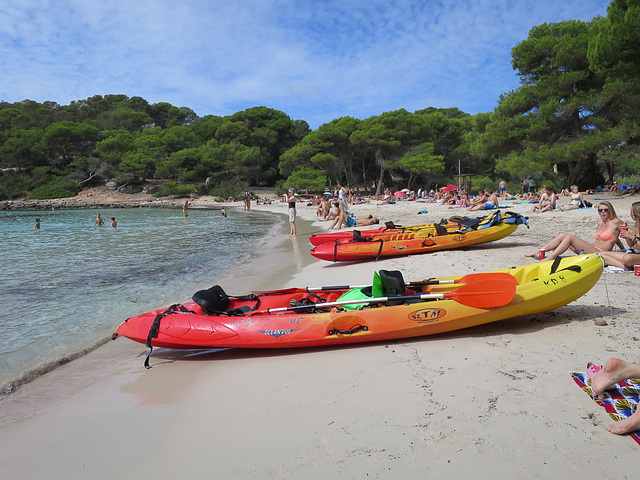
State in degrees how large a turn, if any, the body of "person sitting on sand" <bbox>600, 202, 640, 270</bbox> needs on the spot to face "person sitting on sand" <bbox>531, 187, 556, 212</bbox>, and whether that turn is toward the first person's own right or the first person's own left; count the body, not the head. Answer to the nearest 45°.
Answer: approximately 90° to the first person's own right

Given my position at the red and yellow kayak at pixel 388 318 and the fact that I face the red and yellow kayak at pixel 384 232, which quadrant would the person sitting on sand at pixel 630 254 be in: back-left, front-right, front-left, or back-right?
front-right

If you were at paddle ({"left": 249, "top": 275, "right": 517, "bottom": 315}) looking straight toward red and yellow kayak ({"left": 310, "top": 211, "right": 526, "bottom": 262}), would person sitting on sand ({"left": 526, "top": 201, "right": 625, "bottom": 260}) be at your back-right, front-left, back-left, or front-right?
front-right

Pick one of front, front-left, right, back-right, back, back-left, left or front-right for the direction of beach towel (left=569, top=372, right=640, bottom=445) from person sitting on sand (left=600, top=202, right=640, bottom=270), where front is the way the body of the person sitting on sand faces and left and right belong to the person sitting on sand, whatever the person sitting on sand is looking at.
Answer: left

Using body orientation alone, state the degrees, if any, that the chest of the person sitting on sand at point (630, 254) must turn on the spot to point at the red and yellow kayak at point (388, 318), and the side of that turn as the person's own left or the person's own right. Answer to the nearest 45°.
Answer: approximately 45° to the person's own left

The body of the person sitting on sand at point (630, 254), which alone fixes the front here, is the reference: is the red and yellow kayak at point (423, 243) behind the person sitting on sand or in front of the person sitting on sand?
in front

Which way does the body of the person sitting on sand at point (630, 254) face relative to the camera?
to the viewer's left
